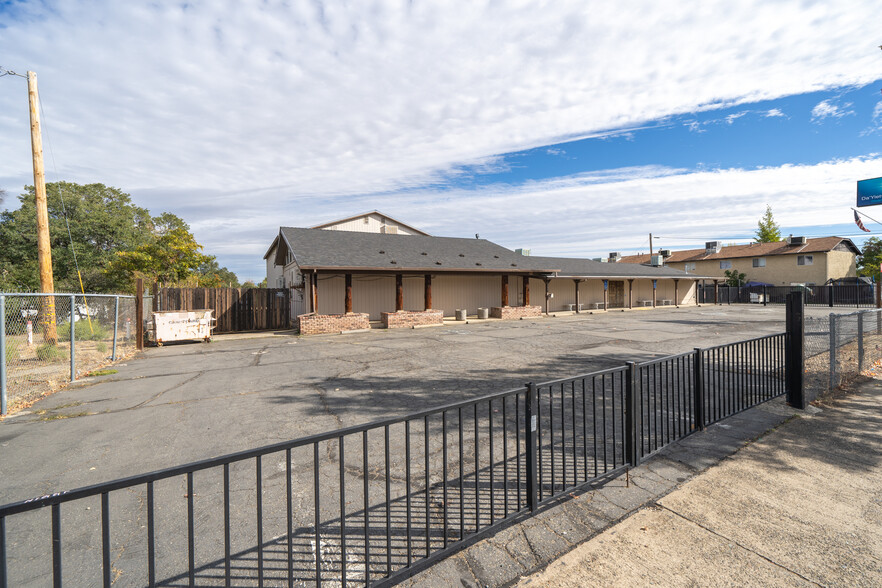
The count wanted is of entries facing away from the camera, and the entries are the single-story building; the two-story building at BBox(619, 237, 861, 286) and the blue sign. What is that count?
0

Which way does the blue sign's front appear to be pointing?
toward the camera

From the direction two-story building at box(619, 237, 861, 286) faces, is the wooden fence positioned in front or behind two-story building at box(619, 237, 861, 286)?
in front

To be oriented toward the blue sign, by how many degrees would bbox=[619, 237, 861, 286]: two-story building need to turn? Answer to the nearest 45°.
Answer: approximately 45° to its left

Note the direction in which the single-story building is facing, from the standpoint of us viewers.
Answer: facing the viewer and to the right of the viewer

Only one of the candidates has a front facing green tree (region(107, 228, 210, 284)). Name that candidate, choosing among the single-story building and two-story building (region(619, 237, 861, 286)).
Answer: the two-story building

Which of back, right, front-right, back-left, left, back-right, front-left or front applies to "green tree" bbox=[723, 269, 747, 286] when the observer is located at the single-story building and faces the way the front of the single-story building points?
left

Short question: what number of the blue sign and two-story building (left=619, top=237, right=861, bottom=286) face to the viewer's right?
0

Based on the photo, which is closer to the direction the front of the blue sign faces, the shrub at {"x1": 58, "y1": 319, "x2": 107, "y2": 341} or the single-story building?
the shrub

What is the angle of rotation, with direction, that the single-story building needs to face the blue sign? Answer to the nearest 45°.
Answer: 0° — it already faces it

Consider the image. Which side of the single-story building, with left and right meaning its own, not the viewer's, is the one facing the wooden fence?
right

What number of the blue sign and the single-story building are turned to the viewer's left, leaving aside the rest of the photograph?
0

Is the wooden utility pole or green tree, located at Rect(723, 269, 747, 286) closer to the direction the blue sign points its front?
the wooden utility pole

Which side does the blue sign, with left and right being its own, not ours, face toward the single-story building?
right

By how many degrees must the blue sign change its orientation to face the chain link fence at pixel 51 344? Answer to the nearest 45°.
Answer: approximately 45° to its right
